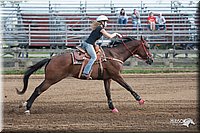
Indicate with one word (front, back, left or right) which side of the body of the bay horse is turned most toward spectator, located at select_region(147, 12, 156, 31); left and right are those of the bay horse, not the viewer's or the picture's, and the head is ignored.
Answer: left

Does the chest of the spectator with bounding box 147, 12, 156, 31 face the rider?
yes

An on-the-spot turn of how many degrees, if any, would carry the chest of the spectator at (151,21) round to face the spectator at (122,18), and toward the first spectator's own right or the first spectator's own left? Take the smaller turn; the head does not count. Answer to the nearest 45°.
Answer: approximately 90° to the first spectator's own right

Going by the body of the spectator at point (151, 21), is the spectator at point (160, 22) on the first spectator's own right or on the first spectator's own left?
on the first spectator's own left

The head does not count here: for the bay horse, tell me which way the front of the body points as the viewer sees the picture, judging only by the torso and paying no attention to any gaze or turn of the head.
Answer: to the viewer's right

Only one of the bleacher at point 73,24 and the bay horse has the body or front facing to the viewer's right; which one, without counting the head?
the bay horse

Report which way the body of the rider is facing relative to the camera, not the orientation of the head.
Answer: to the viewer's right

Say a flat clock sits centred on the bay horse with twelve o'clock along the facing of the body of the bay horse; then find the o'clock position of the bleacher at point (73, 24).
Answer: The bleacher is roughly at 9 o'clock from the bay horse.

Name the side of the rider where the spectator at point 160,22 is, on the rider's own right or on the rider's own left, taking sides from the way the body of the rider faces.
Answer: on the rider's own left

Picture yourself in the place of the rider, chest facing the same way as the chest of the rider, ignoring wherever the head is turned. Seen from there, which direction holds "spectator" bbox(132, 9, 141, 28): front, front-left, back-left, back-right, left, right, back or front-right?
left

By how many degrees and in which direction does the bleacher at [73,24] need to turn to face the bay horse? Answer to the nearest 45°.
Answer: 0° — it already faces it

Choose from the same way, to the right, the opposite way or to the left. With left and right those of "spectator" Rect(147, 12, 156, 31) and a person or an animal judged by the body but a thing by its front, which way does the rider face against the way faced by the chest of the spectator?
to the left
